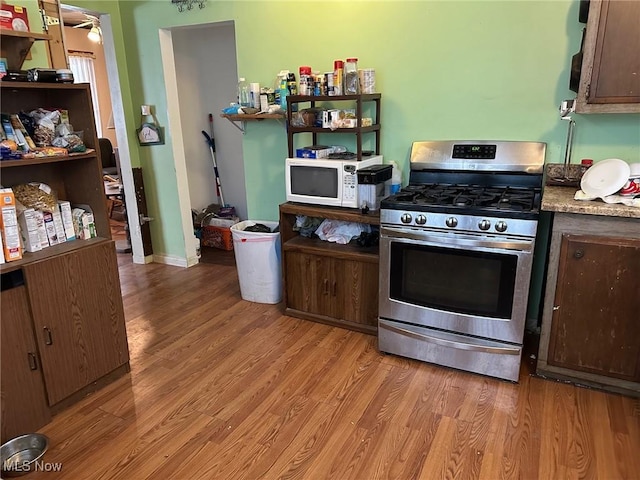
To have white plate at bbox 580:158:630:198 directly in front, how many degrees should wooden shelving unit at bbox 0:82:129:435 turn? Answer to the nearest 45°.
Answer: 0° — it already faces it

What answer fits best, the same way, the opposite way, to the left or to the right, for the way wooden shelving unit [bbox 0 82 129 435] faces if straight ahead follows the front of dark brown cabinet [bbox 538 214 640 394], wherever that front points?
to the left

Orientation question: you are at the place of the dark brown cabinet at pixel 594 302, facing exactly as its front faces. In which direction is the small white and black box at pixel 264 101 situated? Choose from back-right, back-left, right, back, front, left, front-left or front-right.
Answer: right

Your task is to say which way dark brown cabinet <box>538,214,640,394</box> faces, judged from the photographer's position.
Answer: facing the viewer

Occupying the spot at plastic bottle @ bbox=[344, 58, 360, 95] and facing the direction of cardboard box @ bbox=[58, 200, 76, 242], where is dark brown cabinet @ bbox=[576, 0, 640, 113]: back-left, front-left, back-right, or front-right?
back-left

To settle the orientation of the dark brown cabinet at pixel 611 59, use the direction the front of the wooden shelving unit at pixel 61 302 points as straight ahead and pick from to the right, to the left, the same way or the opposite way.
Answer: to the right

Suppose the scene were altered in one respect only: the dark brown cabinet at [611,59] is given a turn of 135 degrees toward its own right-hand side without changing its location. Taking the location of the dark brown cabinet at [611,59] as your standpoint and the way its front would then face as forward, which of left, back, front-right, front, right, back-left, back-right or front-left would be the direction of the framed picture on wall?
front-left

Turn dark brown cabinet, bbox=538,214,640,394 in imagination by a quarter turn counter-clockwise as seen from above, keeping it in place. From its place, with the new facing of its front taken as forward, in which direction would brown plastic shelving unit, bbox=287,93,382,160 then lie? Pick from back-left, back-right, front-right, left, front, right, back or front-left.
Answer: back

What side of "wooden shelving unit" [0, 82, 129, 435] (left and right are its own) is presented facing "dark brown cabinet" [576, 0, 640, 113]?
front

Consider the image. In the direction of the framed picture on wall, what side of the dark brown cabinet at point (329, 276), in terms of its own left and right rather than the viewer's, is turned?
right

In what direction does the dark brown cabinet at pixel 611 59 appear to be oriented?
toward the camera

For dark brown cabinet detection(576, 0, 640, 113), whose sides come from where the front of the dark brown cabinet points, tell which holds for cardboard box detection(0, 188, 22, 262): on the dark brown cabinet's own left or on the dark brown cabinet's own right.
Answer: on the dark brown cabinet's own right

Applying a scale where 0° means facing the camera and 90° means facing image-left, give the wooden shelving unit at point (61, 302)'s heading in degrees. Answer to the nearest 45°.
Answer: approximately 315°

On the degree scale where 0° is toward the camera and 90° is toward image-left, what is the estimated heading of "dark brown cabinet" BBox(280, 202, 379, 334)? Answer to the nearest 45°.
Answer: approximately 45°

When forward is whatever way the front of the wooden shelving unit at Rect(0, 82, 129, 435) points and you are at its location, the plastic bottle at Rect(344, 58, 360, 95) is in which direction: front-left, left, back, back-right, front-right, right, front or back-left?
front-left
